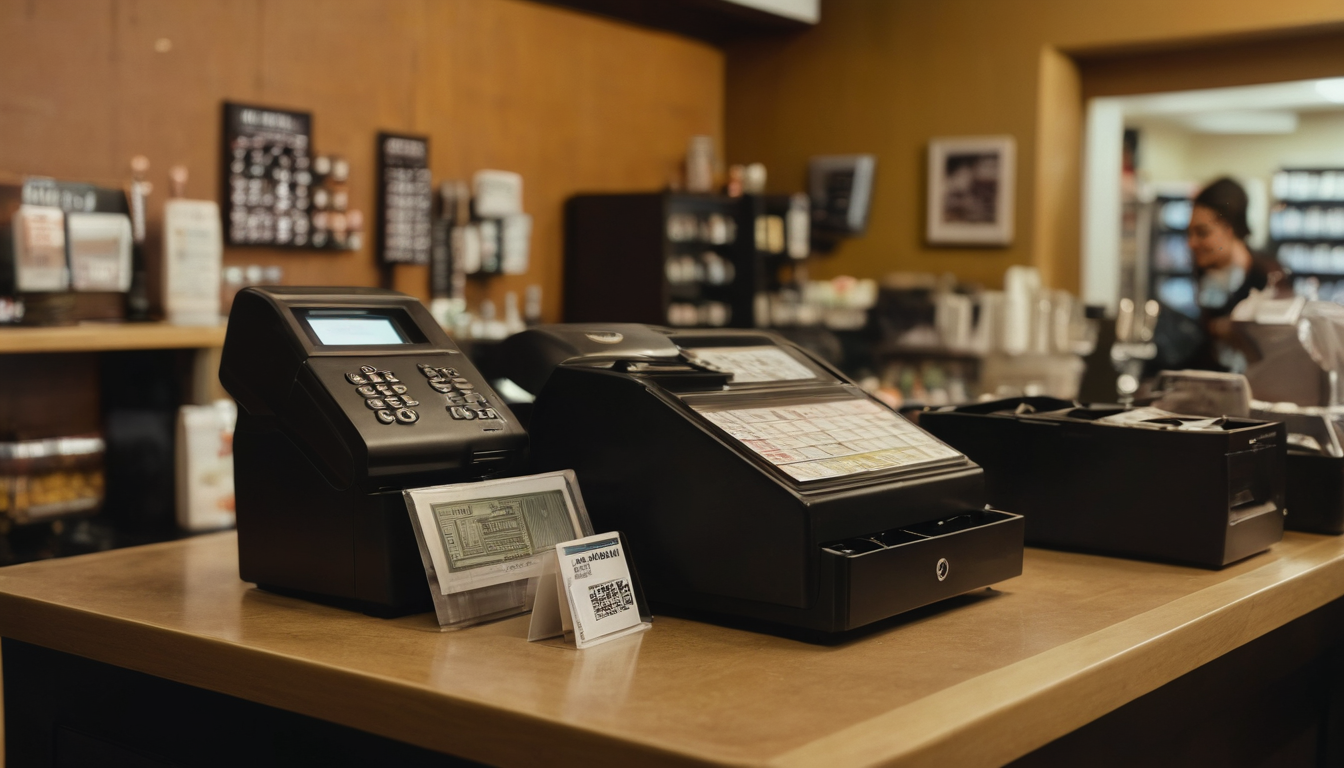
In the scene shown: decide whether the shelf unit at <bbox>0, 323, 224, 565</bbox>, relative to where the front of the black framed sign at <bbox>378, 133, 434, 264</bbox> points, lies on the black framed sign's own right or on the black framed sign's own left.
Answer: on the black framed sign's own right

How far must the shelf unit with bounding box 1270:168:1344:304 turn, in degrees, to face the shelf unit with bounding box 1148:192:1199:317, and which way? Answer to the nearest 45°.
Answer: approximately 135° to its right

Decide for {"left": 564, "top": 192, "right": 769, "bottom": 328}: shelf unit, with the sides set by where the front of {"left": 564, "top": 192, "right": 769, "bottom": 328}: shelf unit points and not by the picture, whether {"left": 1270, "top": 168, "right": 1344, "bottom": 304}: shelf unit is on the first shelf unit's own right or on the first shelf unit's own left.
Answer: on the first shelf unit's own left

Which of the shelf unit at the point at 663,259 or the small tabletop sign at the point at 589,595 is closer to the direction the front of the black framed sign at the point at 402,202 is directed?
the small tabletop sign

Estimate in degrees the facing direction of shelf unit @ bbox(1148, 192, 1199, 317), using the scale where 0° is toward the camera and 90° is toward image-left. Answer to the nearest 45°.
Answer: approximately 0°

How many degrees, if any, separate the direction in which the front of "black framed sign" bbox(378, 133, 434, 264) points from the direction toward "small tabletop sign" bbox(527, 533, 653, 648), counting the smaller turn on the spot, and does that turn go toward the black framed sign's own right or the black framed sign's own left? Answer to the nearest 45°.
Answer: approximately 45° to the black framed sign's own right

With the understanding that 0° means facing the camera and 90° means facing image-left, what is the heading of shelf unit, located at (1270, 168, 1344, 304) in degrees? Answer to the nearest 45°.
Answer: approximately 0°

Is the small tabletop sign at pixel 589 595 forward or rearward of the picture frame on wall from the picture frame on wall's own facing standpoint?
forward

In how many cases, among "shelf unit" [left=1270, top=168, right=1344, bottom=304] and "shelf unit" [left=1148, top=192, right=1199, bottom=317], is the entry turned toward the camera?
2

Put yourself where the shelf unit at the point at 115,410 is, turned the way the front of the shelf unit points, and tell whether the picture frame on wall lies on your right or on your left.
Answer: on your left

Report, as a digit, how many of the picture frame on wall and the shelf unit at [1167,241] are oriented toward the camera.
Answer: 2

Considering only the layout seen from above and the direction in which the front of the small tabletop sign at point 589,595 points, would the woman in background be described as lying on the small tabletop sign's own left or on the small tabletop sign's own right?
on the small tabletop sign's own left
